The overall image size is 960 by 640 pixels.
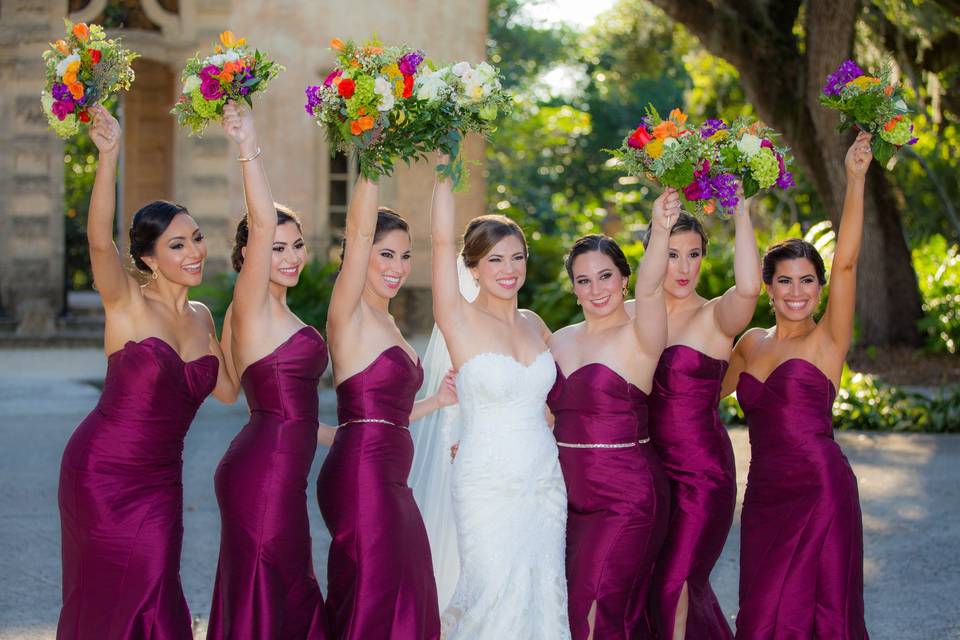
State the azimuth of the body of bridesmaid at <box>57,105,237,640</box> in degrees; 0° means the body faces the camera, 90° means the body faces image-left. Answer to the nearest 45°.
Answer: approximately 315°

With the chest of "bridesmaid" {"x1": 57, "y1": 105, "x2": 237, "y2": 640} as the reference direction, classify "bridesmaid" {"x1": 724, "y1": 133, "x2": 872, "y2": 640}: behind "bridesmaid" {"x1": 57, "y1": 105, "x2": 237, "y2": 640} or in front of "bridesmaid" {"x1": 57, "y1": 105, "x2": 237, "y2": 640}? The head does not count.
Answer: in front

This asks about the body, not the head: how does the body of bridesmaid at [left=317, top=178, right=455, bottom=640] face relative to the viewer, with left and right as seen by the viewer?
facing the viewer and to the right of the viewer

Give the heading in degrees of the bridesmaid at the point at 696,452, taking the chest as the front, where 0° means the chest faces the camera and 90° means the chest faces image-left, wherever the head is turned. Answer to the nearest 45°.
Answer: approximately 45°

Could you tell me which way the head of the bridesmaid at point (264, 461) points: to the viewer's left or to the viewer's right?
to the viewer's right

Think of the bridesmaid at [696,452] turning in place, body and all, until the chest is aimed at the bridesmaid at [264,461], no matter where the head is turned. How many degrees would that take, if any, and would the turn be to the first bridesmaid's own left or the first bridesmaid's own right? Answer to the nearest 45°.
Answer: approximately 90° to the first bridesmaid's own right

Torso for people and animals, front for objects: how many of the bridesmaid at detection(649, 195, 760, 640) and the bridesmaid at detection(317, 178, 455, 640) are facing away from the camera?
0

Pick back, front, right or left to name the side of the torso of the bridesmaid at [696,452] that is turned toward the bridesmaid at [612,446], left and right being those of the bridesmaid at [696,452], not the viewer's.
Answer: front
